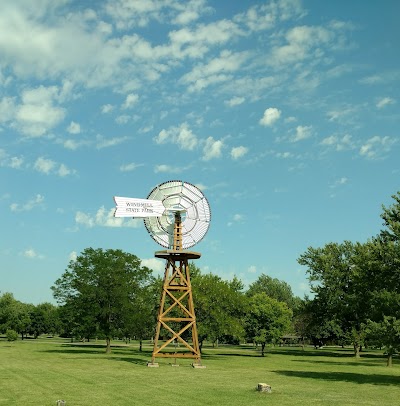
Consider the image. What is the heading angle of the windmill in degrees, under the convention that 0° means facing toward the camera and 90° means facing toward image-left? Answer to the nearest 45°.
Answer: approximately 180°
